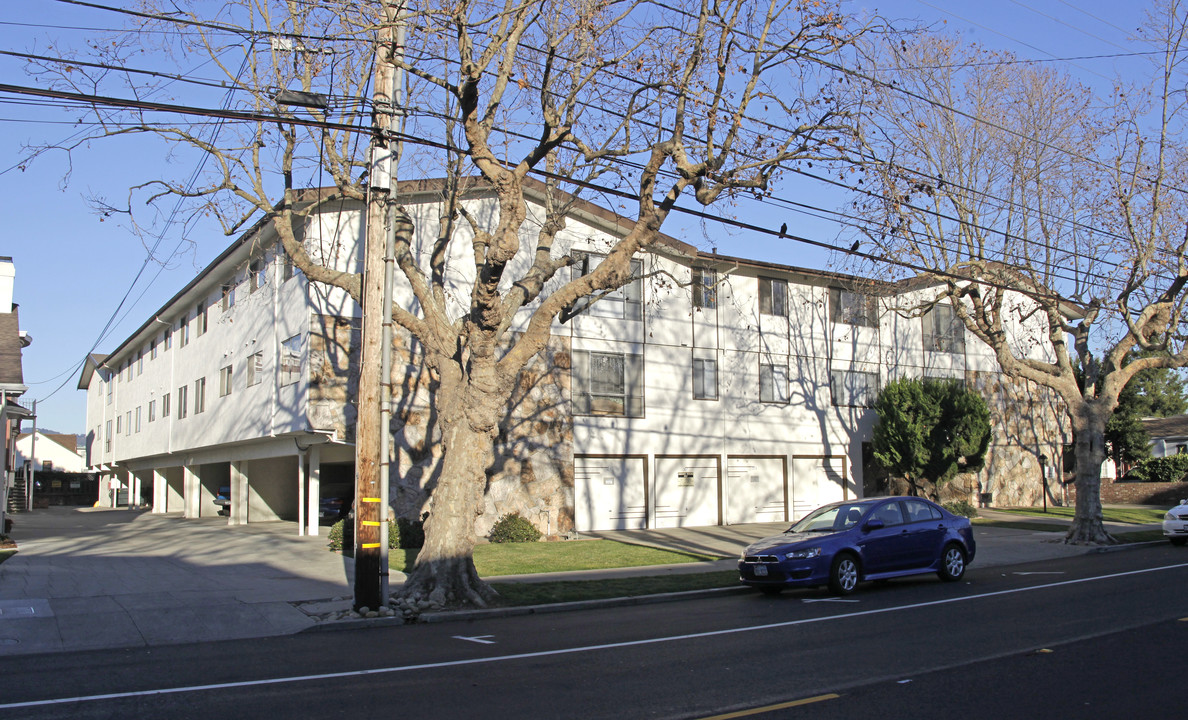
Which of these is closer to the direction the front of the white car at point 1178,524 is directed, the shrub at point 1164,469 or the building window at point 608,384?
the building window

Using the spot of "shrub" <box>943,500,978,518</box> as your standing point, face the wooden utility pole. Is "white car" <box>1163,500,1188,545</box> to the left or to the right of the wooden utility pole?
left

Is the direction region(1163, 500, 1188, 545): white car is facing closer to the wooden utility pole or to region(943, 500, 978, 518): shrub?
the wooden utility pole

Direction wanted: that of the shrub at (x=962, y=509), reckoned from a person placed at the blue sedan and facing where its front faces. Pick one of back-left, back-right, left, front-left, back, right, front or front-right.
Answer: back-right

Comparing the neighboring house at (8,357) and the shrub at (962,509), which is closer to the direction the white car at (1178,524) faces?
the neighboring house

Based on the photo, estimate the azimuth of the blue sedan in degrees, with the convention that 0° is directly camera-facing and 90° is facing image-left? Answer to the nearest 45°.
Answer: approximately 45°

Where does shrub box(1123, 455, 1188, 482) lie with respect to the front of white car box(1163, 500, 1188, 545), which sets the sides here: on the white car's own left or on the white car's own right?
on the white car's own right

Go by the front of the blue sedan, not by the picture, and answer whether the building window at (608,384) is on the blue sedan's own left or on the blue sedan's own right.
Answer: on the blue sedan's own right
